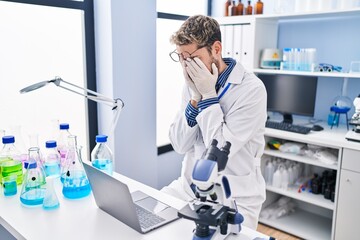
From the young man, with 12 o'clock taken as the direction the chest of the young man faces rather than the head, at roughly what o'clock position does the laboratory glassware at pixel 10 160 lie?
The laboratory glassware is roughly at 1 o'clock from the young man.

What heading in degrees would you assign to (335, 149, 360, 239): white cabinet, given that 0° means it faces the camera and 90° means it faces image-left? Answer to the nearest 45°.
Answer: approximately 45°

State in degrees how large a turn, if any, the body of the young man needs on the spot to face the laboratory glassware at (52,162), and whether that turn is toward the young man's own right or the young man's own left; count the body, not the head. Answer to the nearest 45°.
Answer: approximately 45° to the young man's own right

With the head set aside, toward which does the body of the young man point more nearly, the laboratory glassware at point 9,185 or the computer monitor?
the laboratory glassware

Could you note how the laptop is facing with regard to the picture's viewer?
facing away from the viewer and to the right of the viewer

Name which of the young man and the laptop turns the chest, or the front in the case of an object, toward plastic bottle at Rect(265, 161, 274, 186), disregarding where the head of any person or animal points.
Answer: the laptop

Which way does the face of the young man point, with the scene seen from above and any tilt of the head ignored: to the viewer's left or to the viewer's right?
to the viewer's left

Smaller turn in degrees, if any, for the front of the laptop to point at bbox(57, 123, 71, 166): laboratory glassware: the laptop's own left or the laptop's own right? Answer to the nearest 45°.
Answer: approximately 90° to the laptop's own left

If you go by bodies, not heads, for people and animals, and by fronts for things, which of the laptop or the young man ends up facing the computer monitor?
the laptop

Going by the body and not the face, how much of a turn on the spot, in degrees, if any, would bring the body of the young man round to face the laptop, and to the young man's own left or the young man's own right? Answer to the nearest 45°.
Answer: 0° — they already face it

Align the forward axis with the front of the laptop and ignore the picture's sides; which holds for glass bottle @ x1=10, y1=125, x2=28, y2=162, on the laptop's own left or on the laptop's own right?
on the laptop's own left
